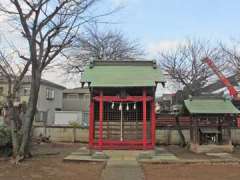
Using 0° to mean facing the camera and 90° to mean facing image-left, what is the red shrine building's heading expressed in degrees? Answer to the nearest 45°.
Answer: approximately 0°

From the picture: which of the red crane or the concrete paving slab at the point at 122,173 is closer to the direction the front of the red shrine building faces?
the concrete paving slab

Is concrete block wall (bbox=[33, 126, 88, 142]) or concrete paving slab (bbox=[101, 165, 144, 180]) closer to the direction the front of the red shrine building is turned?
the concrete paving slab

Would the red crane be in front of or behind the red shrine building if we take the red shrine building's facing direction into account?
behind

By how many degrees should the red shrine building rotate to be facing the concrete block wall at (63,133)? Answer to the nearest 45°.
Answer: approximately 135° to its right

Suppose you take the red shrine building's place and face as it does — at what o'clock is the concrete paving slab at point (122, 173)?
The concrete paving slab is roughly at 12 o'clock from the red shrine building.
